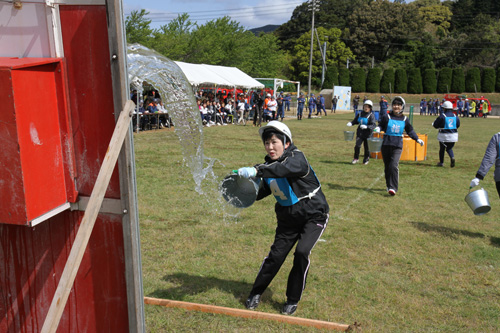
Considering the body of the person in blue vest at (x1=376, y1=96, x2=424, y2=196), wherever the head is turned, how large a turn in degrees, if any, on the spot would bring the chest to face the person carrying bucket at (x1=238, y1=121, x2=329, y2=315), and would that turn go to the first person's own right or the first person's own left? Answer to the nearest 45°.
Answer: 0° — they already face them

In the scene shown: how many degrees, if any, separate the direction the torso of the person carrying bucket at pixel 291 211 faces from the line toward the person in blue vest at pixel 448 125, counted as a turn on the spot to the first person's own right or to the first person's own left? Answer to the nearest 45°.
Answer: approximately 180°

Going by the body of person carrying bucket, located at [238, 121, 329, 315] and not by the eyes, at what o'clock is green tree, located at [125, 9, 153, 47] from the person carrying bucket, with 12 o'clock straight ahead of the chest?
The green tree is roughly at 4 o'clock from the person carrying bucket.

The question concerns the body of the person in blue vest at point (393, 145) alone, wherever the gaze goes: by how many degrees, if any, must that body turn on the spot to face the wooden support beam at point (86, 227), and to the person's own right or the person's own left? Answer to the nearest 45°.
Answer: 0° — they already face it

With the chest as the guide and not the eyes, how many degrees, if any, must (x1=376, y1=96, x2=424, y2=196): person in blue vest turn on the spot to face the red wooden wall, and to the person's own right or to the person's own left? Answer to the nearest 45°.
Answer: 0° — they already face it

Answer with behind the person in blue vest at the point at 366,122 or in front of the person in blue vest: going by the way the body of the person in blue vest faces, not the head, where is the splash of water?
in front

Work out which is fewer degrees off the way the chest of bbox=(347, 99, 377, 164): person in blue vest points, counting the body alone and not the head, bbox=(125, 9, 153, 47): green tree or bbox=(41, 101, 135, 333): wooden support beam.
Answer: the wooden support beam

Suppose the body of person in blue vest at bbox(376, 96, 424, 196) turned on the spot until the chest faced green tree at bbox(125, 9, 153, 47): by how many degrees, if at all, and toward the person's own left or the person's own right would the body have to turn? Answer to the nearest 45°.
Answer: approximately 135° to the person's own right

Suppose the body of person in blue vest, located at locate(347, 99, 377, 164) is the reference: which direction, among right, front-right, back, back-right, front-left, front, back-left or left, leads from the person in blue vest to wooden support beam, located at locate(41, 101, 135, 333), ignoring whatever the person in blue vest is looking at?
front-left

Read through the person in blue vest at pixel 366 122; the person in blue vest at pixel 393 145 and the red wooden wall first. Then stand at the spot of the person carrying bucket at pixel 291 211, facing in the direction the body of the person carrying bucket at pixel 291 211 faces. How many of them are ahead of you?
1

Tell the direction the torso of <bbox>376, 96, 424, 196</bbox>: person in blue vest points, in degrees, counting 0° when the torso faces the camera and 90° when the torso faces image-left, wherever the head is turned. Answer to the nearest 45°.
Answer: approximately 0°
